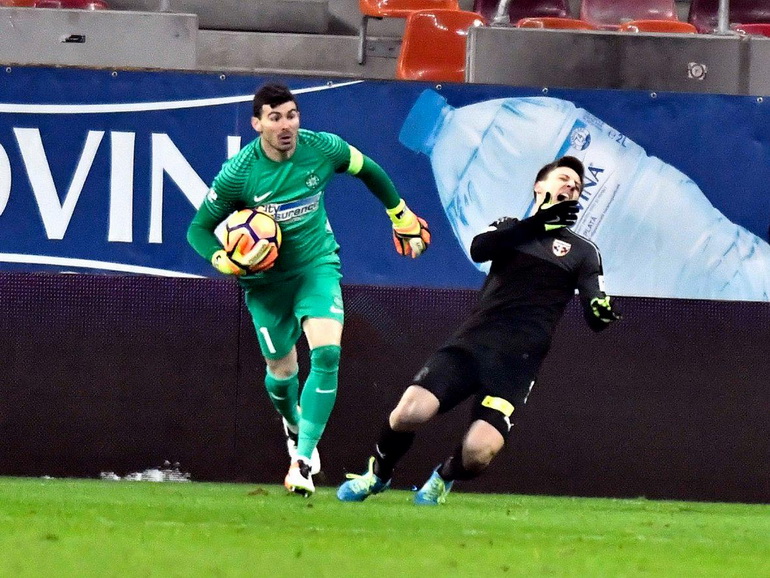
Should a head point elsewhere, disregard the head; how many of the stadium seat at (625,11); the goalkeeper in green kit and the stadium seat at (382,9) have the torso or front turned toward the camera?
3

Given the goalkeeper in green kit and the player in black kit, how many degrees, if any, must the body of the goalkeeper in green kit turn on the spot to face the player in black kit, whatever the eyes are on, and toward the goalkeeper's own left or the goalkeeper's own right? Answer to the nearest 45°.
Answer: approximately 45° to the goalkeeper's own left

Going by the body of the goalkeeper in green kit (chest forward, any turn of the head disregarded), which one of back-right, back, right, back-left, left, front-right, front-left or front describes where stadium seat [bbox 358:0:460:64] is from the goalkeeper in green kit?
back

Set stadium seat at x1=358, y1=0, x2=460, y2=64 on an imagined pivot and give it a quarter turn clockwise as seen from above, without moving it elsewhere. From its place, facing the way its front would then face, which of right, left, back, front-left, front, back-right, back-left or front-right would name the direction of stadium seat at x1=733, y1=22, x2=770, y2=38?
back

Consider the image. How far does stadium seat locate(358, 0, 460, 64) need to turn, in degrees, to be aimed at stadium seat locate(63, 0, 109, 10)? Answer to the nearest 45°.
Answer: approximately 90° to its right

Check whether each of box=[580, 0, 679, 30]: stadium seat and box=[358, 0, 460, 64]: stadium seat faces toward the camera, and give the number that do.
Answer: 2

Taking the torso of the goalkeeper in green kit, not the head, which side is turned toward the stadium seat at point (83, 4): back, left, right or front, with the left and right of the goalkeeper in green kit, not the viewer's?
back

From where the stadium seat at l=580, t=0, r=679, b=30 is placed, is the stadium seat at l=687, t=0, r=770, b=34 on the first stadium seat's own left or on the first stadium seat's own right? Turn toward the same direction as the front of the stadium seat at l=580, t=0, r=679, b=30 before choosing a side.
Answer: on the first stadium seat's own left

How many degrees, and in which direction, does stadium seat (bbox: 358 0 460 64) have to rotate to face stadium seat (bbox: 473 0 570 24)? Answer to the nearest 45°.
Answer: approximately 135° to its left

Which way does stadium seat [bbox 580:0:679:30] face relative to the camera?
toward the camera

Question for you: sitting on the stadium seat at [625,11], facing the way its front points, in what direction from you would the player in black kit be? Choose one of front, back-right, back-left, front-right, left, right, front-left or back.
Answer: front

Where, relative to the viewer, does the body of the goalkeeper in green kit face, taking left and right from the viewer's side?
facing the viewer

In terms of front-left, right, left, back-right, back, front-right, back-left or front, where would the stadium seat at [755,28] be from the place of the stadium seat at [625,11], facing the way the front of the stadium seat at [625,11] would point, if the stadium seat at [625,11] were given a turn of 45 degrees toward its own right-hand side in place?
back-left
